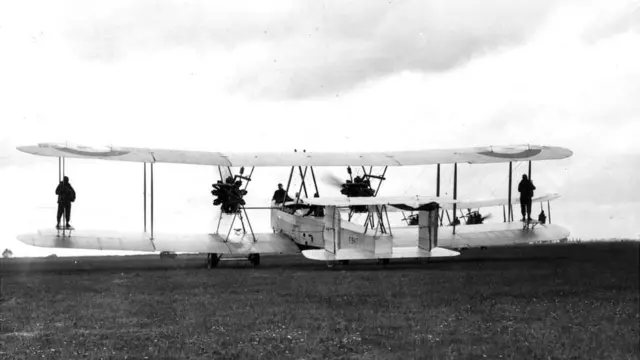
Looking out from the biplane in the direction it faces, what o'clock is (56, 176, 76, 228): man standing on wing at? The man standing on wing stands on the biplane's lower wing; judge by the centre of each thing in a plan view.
The man standing on wing is roughly at 10 o'clock from the biplane.

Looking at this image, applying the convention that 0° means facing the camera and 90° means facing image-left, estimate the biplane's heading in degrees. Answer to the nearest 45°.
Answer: approximately 135°
